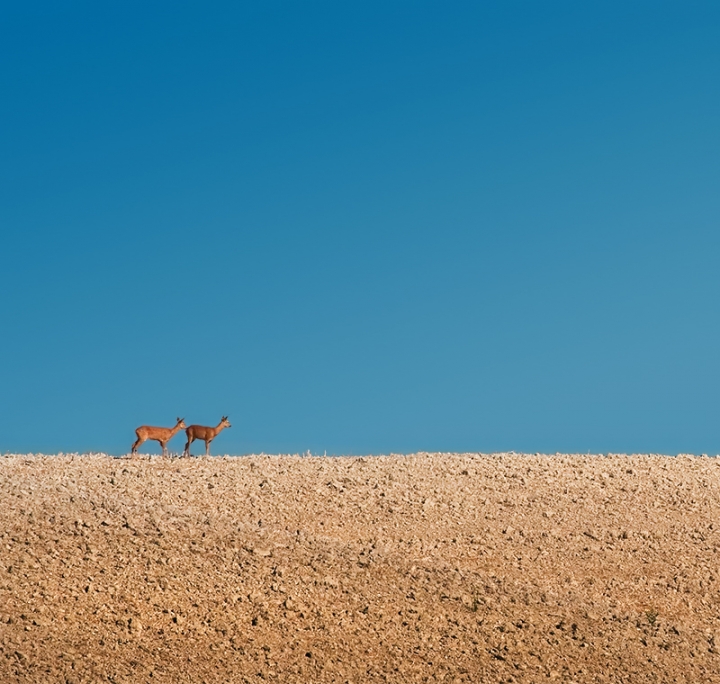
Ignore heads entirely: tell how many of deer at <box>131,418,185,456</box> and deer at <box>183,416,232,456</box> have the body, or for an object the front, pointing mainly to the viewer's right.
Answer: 2

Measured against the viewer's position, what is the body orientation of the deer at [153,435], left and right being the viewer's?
facing to the right of the viewer

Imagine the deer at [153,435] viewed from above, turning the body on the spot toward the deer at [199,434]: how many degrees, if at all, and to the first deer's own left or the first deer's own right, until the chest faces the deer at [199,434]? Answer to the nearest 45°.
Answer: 0° — it already faces it

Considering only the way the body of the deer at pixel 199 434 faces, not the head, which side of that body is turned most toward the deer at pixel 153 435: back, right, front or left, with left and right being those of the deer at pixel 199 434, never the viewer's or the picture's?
back

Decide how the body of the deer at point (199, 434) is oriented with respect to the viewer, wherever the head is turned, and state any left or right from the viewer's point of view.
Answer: facing to the right of the viewer
